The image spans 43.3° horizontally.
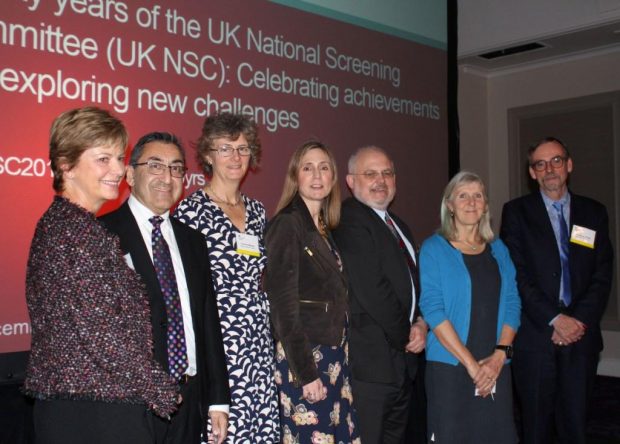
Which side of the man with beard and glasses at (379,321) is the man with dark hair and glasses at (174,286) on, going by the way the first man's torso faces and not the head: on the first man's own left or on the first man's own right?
on the first man's own right

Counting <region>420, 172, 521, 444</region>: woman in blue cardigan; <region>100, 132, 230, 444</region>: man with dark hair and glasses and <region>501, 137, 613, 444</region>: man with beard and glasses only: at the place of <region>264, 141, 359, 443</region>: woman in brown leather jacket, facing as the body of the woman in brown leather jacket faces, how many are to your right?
1

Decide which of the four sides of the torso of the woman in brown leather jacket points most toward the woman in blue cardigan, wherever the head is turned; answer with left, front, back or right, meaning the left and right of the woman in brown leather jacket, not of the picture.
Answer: left

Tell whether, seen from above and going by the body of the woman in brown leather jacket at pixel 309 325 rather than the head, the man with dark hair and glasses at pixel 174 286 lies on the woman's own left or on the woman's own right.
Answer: on the woman's own right

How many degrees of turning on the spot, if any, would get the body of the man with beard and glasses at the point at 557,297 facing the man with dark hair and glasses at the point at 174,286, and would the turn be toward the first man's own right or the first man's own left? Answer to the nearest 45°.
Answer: approximately 45° to the first man's own right

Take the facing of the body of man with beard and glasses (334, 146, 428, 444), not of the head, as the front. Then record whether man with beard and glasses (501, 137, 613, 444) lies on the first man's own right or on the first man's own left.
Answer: on the first man's own left
